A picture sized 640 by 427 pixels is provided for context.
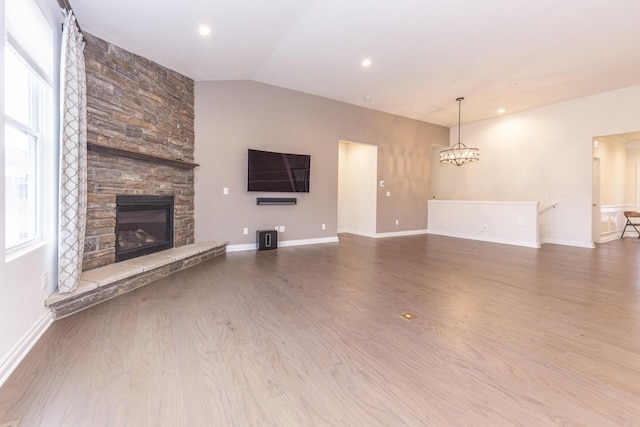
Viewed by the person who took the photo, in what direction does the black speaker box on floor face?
facing the viewer

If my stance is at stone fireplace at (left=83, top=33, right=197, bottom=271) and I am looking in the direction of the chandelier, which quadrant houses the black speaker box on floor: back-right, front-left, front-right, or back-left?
front-left

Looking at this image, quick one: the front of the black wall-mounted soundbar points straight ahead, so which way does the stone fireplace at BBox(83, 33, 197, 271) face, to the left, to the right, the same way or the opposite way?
to the left

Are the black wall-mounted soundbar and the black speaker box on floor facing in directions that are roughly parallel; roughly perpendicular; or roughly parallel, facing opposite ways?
roughly parallel

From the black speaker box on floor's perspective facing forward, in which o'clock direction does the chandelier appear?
The chandelier is roughly at 9 o'clock from the black speaker box on floor.

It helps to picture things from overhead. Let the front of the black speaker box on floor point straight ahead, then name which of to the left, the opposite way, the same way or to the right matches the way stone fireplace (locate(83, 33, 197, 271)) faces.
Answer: to the left

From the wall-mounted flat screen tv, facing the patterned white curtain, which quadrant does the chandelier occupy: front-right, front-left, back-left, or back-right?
back-left

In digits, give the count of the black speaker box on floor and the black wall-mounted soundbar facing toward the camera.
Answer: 2

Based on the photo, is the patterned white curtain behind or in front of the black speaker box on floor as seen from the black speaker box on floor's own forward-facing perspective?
in front

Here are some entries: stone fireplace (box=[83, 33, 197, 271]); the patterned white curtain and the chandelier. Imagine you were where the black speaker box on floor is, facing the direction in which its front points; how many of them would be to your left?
1

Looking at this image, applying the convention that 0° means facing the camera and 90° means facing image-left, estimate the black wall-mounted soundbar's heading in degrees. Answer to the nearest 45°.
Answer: approximately 0°

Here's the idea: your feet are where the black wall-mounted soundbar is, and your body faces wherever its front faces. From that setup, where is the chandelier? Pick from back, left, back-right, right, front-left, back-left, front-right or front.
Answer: left
